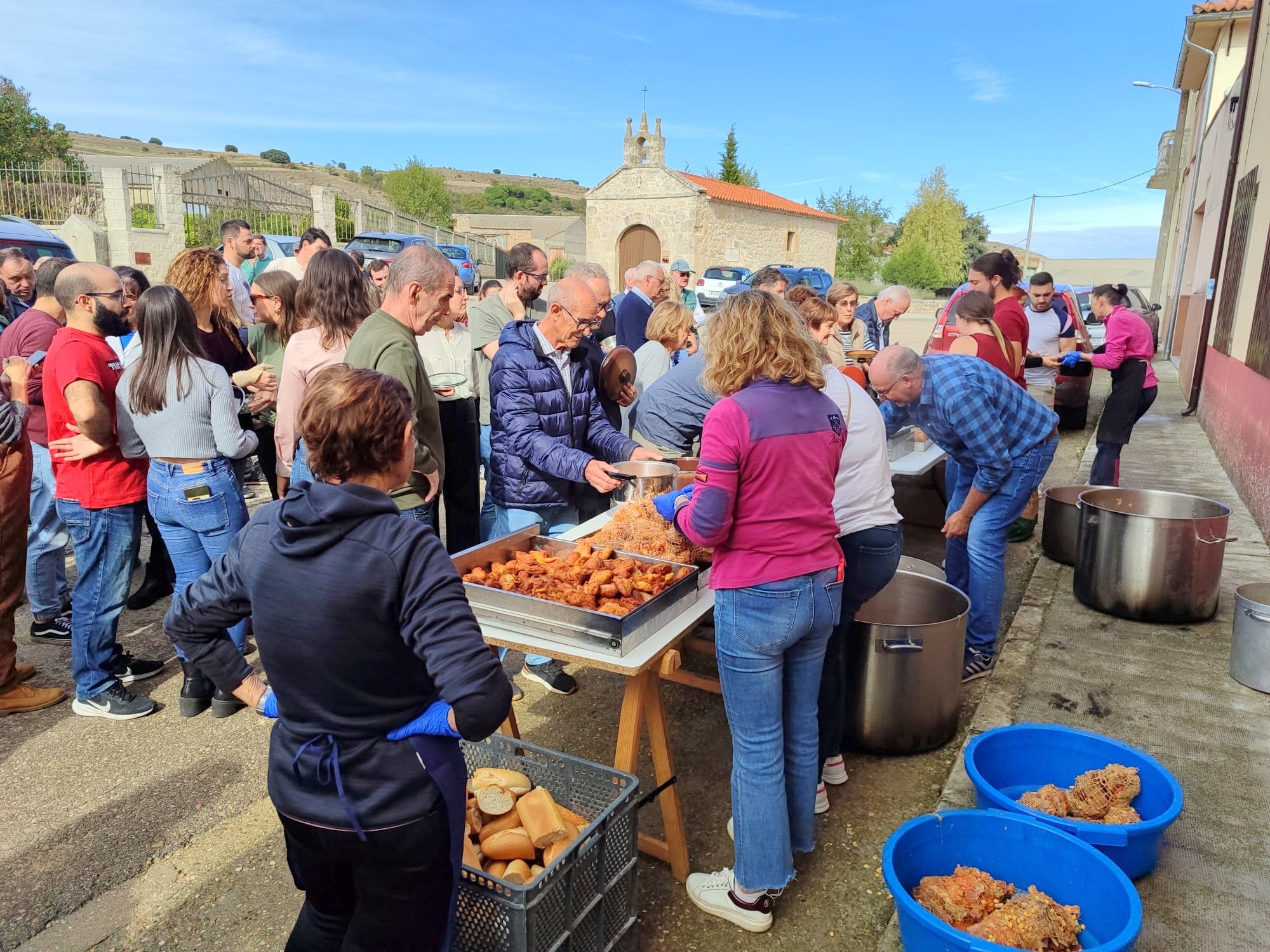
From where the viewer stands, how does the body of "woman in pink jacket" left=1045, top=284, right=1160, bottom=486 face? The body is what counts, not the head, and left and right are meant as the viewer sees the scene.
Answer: facing to the left of the viewer

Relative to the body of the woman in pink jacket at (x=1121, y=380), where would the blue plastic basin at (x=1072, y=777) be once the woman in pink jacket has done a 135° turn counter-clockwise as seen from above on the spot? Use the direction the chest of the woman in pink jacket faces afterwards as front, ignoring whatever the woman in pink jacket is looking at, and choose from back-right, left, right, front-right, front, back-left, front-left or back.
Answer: front-right

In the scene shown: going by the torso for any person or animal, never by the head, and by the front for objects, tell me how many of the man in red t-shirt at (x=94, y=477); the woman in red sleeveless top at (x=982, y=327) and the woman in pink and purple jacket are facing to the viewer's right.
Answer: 1

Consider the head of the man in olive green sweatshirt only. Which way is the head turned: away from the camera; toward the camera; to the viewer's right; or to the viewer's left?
to the viewer's right

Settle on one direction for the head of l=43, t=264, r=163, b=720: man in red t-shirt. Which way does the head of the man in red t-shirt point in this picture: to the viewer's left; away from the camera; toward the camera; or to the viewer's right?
to the viewer's right

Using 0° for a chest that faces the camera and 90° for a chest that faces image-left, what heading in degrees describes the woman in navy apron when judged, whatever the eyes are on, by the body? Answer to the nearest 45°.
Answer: approximately 225°

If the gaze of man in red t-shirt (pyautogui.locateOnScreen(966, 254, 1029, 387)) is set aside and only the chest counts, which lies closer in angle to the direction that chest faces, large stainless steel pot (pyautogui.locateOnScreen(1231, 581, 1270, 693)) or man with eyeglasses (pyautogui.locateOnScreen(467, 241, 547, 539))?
the man with eyeglasses

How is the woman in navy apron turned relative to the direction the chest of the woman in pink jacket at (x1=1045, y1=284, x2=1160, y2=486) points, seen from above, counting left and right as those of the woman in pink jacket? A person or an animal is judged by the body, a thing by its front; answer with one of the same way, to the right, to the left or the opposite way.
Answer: to the right

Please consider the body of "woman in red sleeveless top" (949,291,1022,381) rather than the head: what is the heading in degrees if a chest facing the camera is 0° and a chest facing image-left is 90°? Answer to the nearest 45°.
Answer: approximately 135°

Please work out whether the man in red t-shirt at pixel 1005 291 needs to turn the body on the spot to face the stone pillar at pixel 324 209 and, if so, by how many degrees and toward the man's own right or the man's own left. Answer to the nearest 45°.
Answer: approximately 45° to the man's own right

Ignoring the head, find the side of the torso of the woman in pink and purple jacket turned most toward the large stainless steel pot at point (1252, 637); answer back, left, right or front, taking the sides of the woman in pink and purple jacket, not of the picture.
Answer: right

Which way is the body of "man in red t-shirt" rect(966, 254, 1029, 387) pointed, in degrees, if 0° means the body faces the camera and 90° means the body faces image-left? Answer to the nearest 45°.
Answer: approximately 90°

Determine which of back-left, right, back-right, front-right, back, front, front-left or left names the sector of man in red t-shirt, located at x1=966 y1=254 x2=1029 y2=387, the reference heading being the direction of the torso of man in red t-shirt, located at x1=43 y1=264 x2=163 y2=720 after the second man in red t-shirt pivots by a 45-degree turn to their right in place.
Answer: front-left

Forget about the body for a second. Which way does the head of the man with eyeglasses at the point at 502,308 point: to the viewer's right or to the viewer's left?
to the viewer's right

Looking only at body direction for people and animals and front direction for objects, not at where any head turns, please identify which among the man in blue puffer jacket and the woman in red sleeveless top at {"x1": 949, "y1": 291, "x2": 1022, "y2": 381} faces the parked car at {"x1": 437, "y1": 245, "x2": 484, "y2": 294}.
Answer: the woman in red sleeveless top

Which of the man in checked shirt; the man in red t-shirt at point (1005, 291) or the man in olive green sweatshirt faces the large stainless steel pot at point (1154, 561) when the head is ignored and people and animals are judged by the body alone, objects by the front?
the man in olive green sweatshirt
